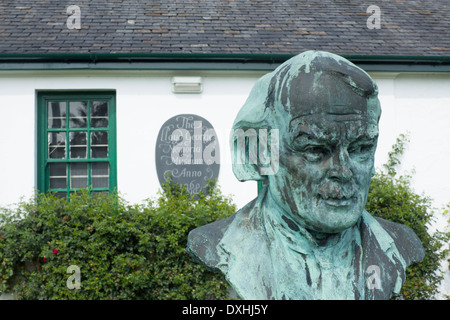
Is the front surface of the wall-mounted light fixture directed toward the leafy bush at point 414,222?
no

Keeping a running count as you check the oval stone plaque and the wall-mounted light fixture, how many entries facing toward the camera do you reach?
2

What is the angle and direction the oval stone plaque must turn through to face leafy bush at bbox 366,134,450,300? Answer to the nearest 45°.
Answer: approximately 90° to its left

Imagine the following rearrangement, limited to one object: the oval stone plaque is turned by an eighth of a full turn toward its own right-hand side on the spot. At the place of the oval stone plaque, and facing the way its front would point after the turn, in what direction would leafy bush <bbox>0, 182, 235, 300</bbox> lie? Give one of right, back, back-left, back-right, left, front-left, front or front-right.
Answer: front

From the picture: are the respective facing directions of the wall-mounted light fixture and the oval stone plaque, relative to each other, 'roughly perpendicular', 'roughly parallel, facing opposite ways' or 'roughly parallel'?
roughly parallel

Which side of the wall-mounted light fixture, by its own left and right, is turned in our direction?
front

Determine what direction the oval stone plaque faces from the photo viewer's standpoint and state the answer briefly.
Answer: facing the viewer
